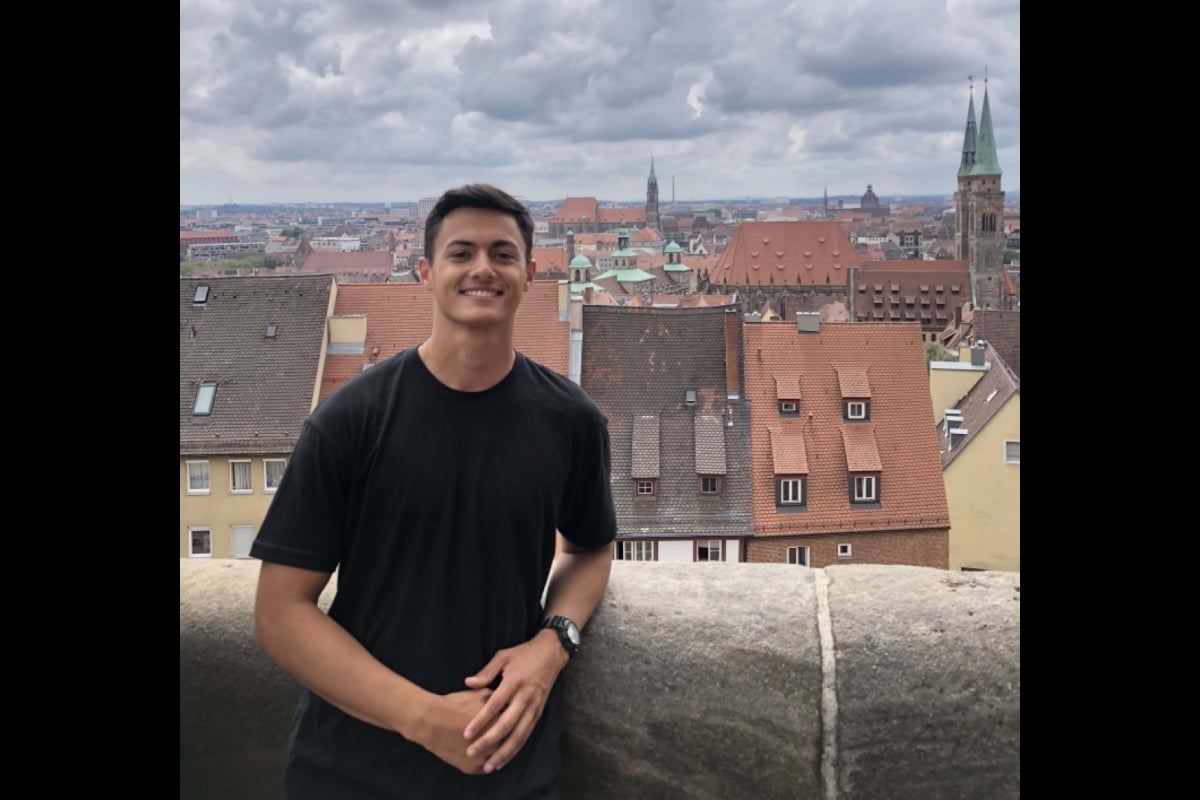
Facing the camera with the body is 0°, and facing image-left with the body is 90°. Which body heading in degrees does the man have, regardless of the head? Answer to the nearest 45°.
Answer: approximately 0°

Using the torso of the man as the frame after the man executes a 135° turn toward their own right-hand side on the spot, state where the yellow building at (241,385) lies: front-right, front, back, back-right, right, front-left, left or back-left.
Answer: front-right

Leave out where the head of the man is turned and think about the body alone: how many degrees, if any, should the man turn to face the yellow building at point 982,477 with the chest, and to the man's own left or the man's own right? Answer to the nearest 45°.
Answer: approximately 135° to the man's own left

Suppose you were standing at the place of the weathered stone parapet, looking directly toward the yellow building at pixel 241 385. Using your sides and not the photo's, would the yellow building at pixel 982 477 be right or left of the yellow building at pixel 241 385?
right
